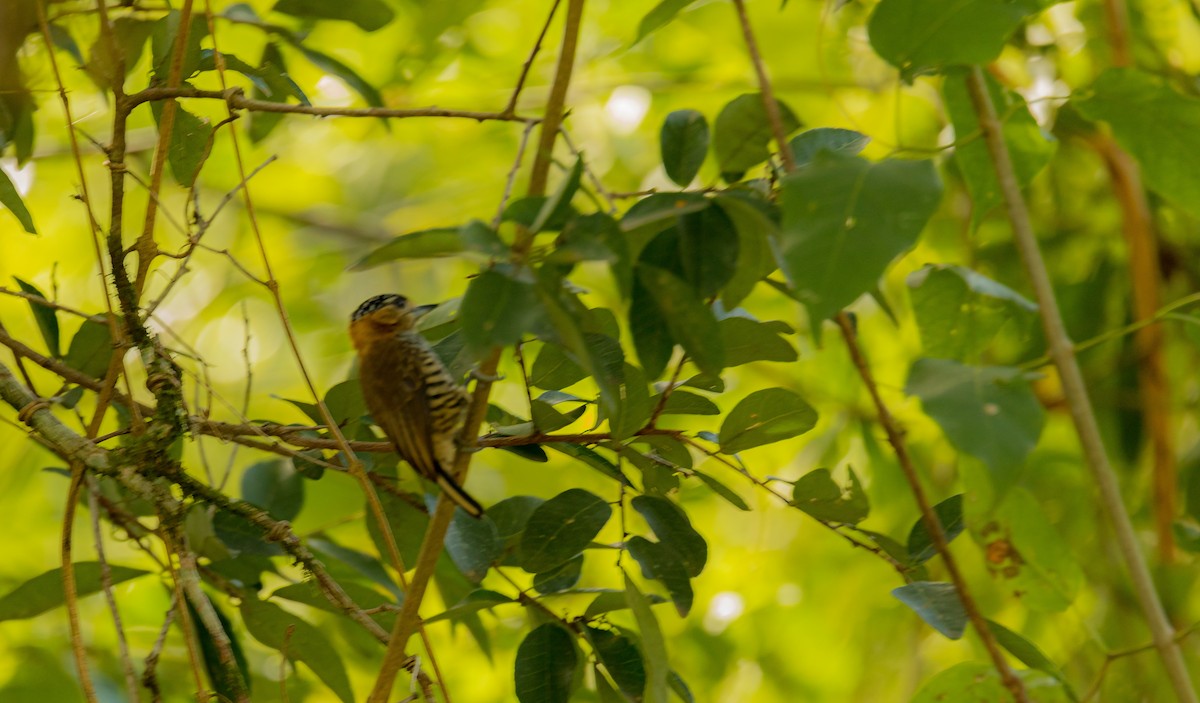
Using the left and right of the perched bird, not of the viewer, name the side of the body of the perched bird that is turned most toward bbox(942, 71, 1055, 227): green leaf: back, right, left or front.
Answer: front

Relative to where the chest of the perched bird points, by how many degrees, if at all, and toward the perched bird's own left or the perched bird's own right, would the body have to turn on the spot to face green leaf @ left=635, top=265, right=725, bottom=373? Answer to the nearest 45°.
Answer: approximately 90° to the perched bird's own right

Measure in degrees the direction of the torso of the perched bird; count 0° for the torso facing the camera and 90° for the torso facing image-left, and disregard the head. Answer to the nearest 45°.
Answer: approximately 270°

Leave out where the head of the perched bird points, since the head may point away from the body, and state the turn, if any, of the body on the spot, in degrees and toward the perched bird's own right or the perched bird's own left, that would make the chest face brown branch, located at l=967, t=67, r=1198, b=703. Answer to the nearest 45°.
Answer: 0° — it already faces it

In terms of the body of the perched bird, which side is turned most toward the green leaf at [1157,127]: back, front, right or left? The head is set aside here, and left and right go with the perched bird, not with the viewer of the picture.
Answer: front
